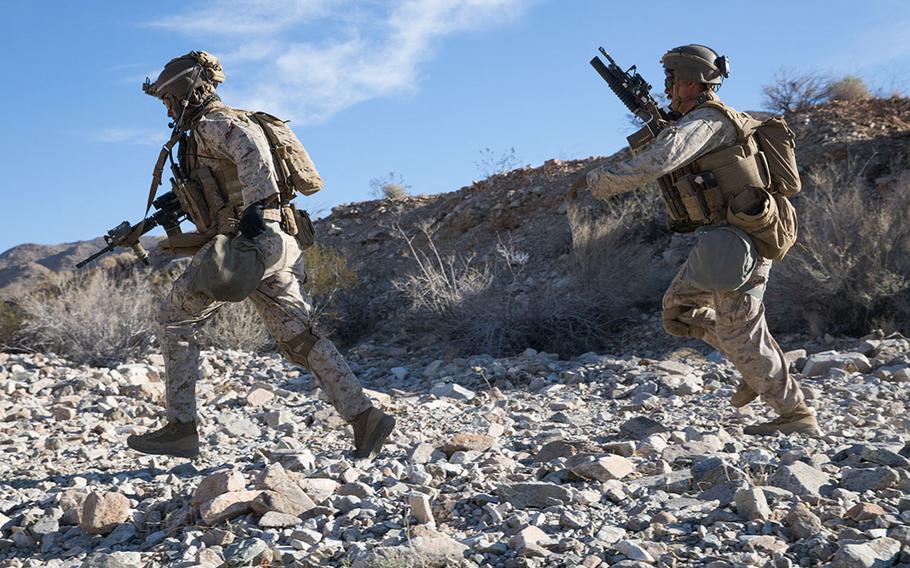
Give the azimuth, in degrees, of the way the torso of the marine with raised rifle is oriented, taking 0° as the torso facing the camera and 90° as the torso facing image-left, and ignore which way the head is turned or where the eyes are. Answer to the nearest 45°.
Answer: approximately 90°

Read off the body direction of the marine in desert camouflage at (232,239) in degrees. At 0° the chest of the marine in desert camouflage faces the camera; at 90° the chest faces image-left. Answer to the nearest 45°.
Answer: approximately 90°

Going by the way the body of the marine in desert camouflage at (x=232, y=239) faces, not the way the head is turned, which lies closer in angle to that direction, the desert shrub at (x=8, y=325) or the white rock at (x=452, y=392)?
the desert shrub

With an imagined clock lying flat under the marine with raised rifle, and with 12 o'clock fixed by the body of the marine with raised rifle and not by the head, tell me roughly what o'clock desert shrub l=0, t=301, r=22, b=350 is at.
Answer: The desert shrub is roughly at 1 o'clock from the marine with raised rifle.

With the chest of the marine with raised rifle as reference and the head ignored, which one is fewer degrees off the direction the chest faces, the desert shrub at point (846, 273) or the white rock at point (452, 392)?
the white rock

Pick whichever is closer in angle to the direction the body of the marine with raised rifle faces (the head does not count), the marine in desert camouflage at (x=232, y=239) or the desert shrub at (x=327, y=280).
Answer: the marine in desert camouflage

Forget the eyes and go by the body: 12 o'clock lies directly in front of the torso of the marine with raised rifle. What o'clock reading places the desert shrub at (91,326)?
The desert shrub is roughly at 1 o'clock from the marine with raised rifle.

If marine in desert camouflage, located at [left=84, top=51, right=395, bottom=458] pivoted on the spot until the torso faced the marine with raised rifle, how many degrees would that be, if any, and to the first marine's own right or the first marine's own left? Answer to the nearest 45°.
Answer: approximately 180°

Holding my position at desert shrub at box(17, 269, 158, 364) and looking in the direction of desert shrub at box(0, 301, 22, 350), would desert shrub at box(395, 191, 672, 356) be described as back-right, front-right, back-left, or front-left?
back-right

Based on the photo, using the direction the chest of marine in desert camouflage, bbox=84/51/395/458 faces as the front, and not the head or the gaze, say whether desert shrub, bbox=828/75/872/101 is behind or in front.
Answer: behind

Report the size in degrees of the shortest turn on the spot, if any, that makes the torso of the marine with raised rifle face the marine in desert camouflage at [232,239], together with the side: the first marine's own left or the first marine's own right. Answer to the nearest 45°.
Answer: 0° — they already face them

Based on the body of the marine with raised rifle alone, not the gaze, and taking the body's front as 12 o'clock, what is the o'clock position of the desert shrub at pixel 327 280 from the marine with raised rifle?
The desert shrub is roughly at 2 o'clock from the marine with raised rifle.

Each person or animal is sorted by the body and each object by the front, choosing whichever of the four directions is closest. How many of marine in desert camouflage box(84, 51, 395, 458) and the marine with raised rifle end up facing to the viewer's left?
2
